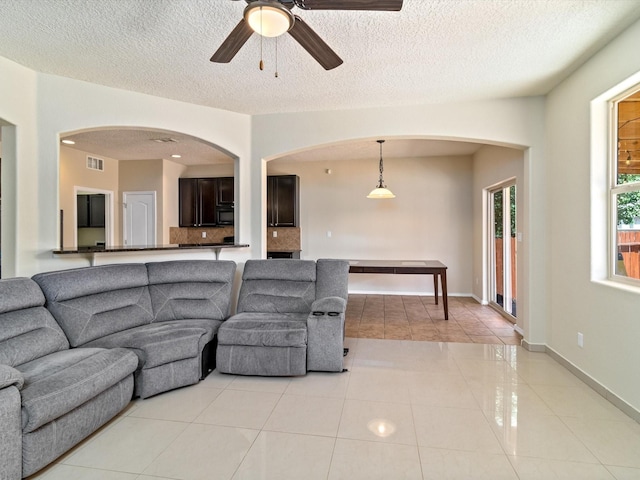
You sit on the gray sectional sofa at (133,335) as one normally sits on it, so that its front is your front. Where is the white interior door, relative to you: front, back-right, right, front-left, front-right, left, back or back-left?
back-left

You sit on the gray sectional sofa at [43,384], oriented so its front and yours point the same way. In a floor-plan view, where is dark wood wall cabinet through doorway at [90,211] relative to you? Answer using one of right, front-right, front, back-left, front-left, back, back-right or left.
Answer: back-left

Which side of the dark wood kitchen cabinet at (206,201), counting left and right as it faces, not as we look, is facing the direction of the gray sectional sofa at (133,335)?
front

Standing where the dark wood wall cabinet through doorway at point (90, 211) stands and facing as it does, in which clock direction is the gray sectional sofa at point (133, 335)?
The gray sectional sofa is roughly at 12 o'clock from the dark wood wall cabinet through doorway.

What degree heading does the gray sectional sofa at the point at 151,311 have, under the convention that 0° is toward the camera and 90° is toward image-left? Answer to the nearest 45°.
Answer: approximately 315°

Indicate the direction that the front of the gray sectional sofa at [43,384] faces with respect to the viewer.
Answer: facing the viewer and to the right of the viewer

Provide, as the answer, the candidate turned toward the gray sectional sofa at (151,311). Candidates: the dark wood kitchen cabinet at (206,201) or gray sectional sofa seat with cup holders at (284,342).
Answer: the dark wood kitchen cabinet

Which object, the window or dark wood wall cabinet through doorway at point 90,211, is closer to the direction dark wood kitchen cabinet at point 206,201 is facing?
the window

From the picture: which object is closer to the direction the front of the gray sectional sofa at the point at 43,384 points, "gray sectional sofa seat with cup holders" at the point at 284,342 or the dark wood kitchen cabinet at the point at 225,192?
the gray sectional sofa seat with cup holders

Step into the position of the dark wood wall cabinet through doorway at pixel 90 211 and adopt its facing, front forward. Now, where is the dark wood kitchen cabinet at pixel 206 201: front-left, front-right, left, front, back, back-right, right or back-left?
front-left

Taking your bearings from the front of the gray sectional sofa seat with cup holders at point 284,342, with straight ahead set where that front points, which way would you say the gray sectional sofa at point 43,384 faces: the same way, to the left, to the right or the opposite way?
to the left

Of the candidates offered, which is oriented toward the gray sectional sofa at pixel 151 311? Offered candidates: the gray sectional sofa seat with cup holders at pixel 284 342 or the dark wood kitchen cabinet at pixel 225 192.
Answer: the dark wood kitchen cabinet

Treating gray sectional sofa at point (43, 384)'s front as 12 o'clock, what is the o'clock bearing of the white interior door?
The white interior door is roughly at 8 o'clock from the gray sectional sofa.

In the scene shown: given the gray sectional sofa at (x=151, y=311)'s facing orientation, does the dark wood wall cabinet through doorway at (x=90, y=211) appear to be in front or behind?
behind
